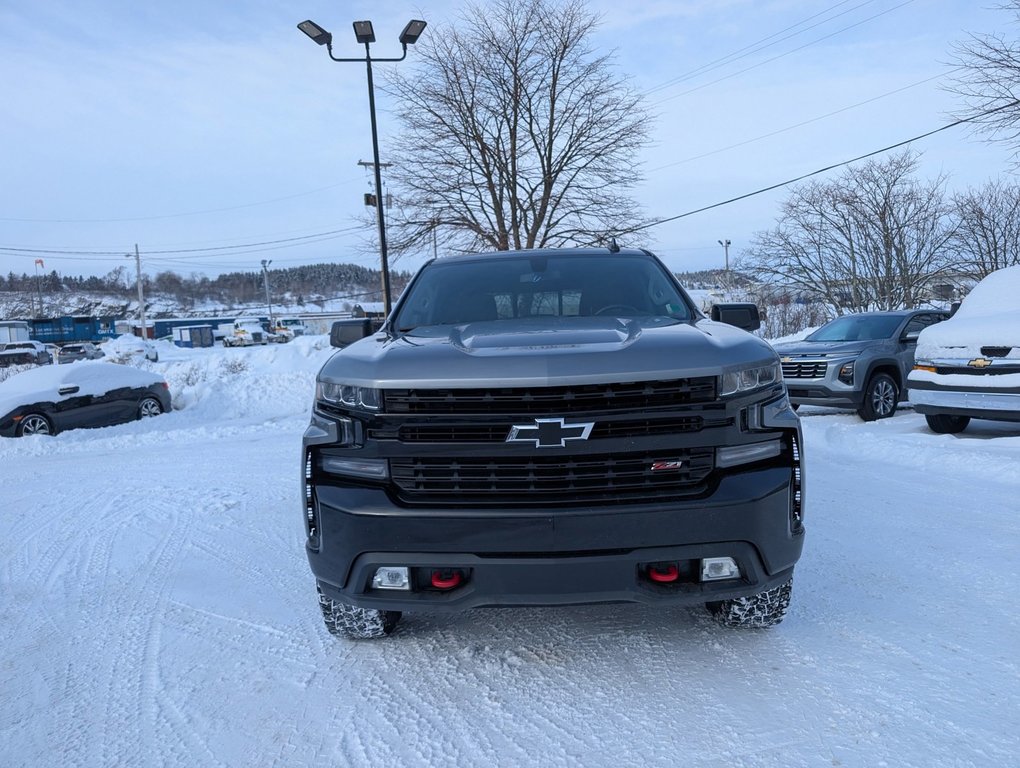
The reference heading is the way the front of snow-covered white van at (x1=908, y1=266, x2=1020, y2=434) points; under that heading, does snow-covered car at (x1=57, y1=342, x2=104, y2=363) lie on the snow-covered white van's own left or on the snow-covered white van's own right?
on the snow-covered white van's own right

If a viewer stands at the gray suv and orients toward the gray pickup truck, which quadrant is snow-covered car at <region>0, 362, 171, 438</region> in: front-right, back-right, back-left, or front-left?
front-right

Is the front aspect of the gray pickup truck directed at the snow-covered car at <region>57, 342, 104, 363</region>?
no

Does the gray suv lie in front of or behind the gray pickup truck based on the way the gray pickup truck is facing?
behind

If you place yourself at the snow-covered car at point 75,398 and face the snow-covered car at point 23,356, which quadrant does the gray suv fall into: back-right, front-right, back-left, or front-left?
back-right

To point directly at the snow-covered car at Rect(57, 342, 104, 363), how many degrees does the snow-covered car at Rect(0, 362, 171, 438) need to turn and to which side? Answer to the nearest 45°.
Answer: approximately 135° to its right

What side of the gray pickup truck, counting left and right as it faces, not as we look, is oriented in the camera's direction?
front

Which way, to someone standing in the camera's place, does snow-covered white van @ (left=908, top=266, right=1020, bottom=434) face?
facing the viewer and to the left of the viewer

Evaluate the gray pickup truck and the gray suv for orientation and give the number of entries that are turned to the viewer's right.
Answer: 0

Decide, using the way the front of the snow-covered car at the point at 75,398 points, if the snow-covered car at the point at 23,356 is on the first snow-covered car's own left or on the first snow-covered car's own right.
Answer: on the first snow-covered car's own right

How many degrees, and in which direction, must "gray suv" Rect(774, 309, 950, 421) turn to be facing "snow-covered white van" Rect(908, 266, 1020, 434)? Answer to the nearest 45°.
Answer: approximately 90° to its left

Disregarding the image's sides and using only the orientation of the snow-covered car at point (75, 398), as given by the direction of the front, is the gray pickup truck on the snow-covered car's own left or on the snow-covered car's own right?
on the snow-covered car's own left
